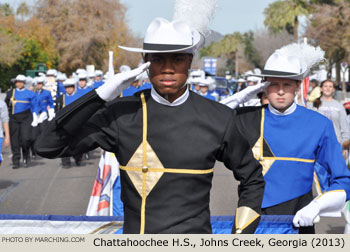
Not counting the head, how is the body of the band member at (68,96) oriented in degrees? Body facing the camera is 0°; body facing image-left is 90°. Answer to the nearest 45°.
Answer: approximately 0°

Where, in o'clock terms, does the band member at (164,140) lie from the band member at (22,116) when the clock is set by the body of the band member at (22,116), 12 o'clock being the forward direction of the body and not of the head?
the band member at (164,140) is roughly at 12 o'clock from the band member at (22,116).

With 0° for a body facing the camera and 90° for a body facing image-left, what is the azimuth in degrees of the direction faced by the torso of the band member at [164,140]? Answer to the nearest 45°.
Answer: approximately 0°

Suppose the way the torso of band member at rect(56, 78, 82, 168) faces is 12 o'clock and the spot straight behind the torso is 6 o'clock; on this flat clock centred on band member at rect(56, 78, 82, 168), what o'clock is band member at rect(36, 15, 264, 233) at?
band member at rect(36, 15, 264, 233) is roughly at 12 o'clock from band member at rect(56, 78, 82, 168).

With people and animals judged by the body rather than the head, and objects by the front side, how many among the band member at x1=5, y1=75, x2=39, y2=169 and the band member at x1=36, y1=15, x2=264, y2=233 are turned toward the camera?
2

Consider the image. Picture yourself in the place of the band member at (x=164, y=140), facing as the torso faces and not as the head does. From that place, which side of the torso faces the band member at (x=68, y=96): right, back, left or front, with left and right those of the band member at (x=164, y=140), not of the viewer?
back

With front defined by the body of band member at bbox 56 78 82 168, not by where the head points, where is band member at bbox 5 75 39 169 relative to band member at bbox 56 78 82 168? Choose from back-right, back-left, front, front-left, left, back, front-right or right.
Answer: back-right

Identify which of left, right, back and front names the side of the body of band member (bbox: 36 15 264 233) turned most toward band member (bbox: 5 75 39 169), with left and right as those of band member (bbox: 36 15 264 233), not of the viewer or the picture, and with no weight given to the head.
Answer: back
